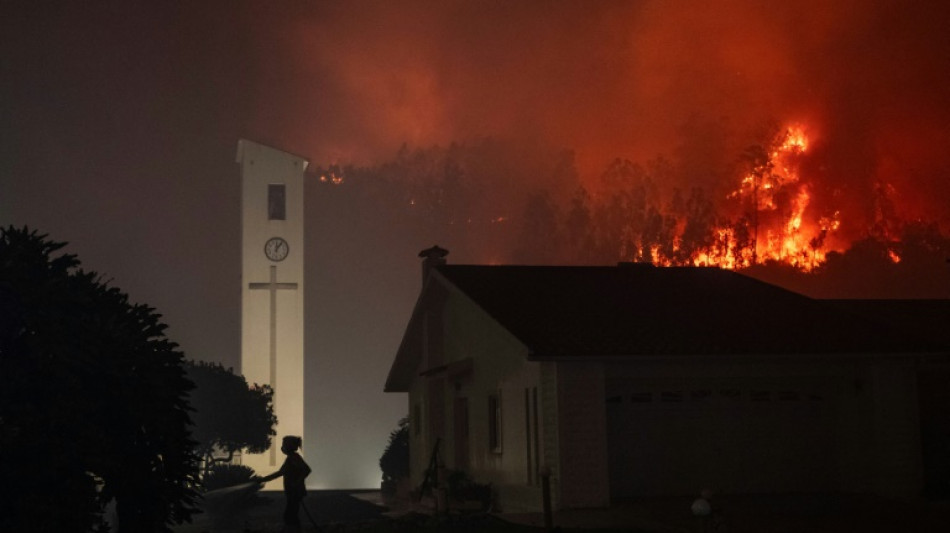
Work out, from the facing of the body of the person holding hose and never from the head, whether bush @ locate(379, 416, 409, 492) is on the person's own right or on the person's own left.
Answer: on the person's own right

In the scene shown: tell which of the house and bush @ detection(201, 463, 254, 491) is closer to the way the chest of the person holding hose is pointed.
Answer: the bush

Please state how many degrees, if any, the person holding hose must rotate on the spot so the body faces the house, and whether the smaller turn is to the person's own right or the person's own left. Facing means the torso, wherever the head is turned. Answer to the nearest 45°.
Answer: approximately 135° to the person's own right

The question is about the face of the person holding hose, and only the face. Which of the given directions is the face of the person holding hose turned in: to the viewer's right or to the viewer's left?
to the viewer's left

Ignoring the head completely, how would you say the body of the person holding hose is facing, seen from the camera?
to the viewer's left

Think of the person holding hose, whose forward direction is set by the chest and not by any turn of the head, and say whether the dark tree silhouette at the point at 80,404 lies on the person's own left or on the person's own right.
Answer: on the person's own left
